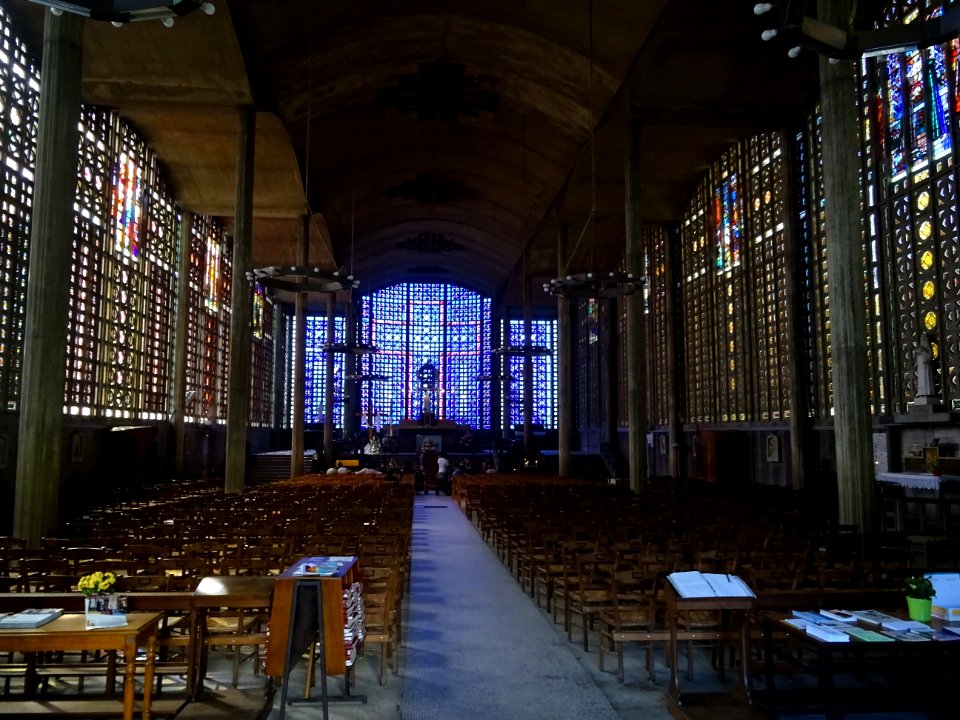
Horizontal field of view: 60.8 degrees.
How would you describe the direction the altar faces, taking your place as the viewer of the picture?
facing the viewer

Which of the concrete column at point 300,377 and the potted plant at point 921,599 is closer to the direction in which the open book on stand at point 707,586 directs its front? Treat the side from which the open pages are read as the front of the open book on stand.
the potted plant

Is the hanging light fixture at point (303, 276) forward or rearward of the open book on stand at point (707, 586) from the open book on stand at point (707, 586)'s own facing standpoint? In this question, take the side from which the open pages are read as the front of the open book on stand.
rearward

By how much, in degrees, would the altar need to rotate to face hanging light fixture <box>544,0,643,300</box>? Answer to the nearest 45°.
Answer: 0° — it already faces it

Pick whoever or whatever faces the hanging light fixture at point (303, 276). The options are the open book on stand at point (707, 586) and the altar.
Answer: the altar

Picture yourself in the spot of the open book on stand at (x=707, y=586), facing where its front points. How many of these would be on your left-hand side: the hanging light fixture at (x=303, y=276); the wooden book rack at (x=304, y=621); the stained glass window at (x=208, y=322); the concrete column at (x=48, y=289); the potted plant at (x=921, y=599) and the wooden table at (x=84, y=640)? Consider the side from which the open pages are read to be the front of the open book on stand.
1

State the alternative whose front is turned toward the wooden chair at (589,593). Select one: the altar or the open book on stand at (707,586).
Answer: the altar

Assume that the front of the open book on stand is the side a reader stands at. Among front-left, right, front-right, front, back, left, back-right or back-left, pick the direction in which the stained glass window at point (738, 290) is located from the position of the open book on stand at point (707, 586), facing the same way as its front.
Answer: back

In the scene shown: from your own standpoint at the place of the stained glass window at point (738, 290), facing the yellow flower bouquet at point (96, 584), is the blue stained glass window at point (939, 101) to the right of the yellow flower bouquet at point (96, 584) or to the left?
left

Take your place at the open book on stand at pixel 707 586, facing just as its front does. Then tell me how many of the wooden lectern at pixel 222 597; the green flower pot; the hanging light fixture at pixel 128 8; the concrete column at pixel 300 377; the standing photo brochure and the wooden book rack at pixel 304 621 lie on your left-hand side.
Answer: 1

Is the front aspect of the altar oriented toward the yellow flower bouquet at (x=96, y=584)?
yes

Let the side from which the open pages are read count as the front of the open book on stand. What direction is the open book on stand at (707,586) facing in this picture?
toward the camera

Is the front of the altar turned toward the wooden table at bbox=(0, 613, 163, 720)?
yes

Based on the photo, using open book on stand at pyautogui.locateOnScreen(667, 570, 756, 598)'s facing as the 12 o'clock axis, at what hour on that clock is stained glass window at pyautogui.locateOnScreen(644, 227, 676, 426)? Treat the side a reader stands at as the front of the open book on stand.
The stained glass window is roughly at 6 o'clock from the open book on stand.

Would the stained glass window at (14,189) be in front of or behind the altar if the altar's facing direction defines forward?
in front

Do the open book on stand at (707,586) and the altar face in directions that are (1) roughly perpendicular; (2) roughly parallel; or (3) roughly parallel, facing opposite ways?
roughly parallel

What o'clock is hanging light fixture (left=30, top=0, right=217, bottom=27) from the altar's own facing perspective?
The hanging light fixture is roughly at 12 o'clock from the altar.

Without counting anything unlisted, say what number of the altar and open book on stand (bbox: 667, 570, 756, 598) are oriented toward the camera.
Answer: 2
